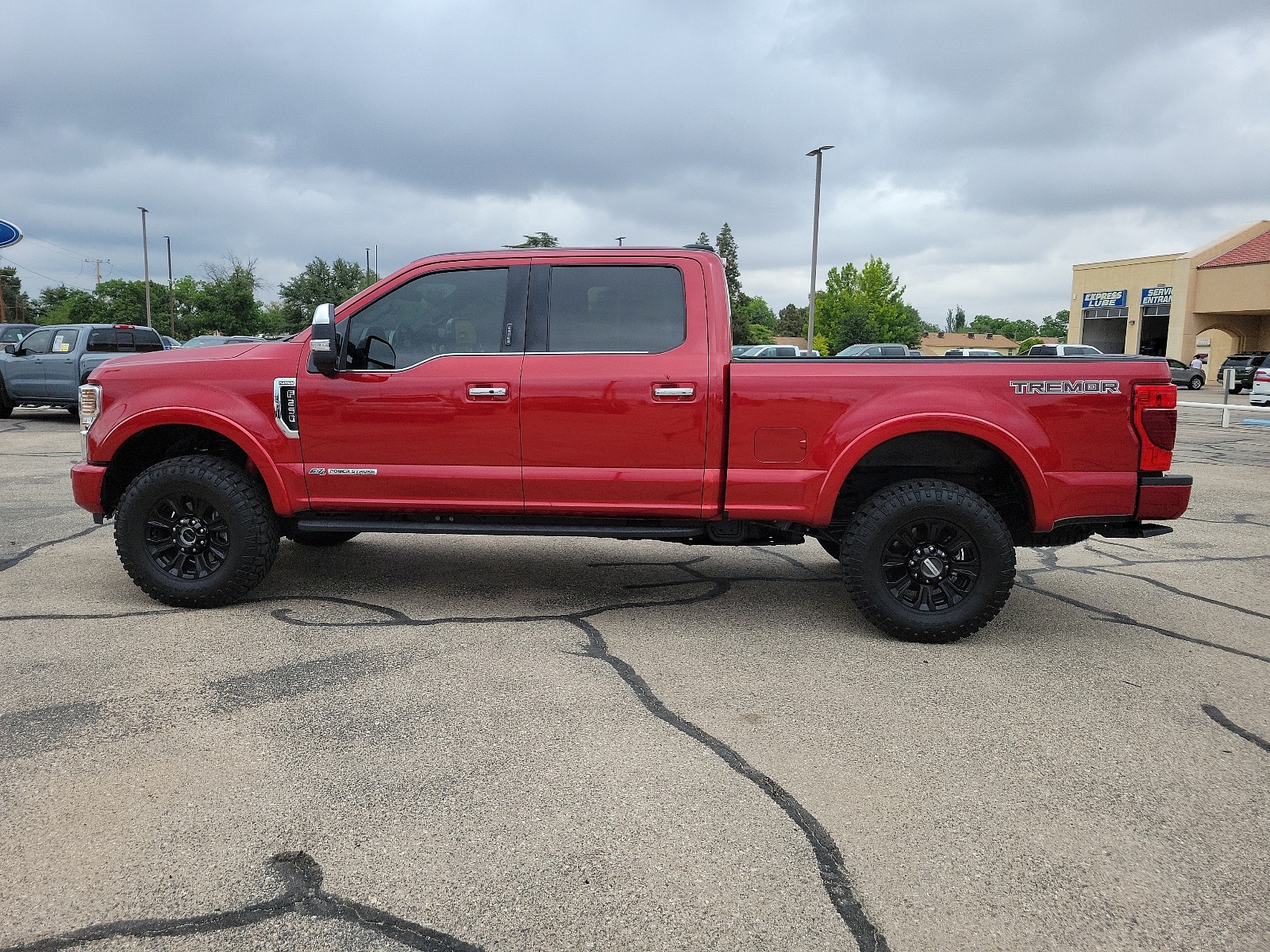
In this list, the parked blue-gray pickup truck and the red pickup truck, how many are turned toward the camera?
0

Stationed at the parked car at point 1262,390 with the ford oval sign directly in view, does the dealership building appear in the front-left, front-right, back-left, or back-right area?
back-right

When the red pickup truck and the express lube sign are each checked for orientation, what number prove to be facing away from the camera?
0

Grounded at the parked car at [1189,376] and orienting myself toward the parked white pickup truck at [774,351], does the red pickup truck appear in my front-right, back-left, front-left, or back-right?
front-left

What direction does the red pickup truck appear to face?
to the viewer's left

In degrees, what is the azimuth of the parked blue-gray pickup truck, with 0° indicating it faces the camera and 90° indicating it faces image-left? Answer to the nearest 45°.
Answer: approximately 135°

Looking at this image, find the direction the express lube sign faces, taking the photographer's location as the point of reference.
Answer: facing the viewer and to the left of the viewer

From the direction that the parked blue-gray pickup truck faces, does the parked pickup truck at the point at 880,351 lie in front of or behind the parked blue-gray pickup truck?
behind

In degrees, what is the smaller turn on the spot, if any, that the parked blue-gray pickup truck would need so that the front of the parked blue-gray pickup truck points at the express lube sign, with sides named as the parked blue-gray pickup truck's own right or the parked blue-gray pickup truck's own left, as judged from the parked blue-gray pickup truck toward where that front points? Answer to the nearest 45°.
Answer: approximately 135° to the parked blue-gray pickup truck's own right

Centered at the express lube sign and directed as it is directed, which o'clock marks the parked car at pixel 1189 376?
The parked car is roughly at 10 o'clock from the express lube sign.
